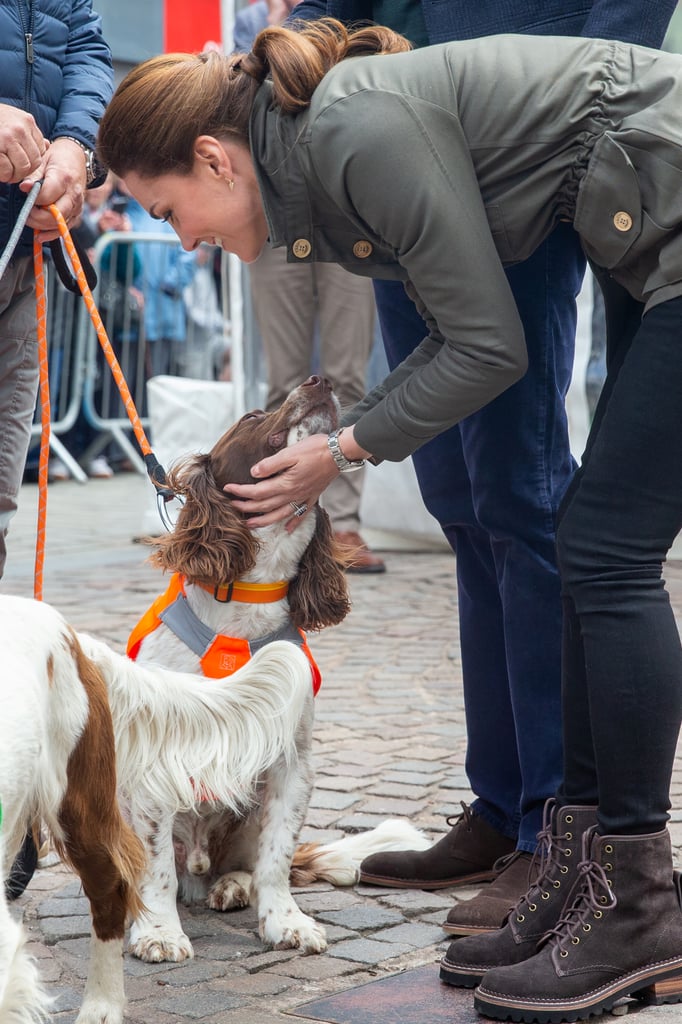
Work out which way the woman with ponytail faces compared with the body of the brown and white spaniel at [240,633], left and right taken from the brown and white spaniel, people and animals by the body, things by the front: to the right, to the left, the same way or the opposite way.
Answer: to the right

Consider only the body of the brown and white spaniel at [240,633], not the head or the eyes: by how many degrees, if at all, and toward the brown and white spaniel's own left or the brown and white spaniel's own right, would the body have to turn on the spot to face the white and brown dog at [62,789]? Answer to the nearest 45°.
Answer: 0° — it already faces it

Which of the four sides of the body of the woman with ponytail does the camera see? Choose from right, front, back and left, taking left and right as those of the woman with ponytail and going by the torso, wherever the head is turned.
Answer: left

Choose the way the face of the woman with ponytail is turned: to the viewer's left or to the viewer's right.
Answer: to the viewer's left

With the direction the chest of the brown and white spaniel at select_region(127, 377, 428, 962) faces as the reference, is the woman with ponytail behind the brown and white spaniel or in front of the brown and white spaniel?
in front

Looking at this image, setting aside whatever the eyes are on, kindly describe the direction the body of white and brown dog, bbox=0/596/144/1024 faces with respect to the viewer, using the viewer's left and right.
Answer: facing to the left of the viewer

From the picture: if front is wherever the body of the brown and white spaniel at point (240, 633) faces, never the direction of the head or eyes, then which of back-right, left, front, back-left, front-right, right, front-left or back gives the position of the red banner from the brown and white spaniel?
back

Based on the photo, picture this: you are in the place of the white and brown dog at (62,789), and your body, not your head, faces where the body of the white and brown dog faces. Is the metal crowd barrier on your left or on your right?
on your right

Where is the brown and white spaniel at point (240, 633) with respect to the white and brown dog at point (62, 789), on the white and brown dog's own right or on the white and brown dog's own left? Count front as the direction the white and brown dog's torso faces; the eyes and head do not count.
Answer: on the white and brown dog's own right
